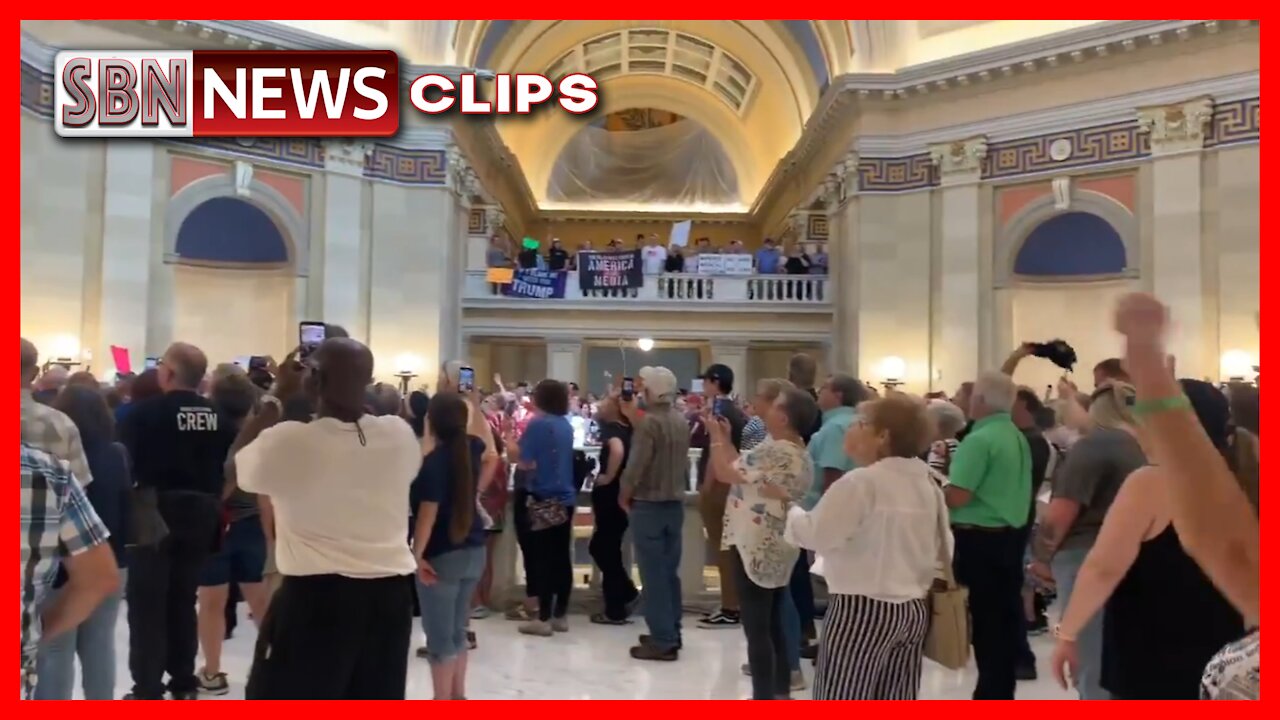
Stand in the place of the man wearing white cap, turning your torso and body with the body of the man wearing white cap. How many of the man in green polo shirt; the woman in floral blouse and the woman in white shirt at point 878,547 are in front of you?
0

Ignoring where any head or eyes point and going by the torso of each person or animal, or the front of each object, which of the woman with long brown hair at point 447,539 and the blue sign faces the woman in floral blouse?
the blue sign

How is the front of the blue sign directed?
toward the camera

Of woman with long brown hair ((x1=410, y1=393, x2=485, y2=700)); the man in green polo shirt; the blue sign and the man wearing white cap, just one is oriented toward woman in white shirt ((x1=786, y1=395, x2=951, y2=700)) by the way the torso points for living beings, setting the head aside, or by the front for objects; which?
the blue sign

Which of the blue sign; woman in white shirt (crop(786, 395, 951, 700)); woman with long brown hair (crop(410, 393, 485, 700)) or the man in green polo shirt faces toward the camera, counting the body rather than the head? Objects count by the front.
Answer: the blue sign

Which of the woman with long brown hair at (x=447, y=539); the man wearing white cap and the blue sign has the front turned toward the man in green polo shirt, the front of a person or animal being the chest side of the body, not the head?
the blue sign

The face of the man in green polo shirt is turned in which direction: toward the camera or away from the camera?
away from the camera

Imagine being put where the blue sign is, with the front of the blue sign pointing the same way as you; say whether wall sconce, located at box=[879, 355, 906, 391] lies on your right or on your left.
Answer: on your left

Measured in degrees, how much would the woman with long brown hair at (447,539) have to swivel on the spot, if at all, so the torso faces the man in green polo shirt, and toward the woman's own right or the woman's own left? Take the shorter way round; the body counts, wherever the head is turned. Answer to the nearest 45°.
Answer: approximately 135° to the woman's own right

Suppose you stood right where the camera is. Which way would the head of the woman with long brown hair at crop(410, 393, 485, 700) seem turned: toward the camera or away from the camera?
away from the camera

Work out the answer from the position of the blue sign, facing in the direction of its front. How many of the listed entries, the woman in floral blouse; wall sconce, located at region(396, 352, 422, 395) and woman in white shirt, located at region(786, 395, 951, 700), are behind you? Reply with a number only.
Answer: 0

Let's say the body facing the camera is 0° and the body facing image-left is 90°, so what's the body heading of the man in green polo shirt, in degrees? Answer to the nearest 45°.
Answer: approximately 135°

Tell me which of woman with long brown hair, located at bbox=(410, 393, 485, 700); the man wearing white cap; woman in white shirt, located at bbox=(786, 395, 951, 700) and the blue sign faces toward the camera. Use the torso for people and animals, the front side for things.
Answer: the blue sign

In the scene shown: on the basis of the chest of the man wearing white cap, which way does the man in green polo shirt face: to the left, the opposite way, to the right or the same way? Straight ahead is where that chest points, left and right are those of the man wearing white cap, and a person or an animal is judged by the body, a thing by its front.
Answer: the same way

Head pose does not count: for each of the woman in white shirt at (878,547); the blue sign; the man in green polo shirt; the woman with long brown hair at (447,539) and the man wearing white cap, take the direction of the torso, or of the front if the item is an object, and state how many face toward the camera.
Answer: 1

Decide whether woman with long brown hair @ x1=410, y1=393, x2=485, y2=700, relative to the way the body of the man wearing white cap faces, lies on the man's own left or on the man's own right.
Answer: on the man's own left

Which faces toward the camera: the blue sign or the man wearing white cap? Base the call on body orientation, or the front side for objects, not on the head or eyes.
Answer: the blue sign

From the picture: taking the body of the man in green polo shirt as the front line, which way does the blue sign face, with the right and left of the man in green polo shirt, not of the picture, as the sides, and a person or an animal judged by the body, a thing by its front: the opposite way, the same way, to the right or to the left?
the opposite way

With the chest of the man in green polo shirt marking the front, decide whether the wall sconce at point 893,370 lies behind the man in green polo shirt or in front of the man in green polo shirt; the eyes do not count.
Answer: in front

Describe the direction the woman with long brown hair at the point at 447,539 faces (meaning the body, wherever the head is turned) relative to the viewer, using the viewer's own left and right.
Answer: facing away from the viewer and to the left of the viewer

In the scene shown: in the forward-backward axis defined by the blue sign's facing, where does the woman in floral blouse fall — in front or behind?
in front
